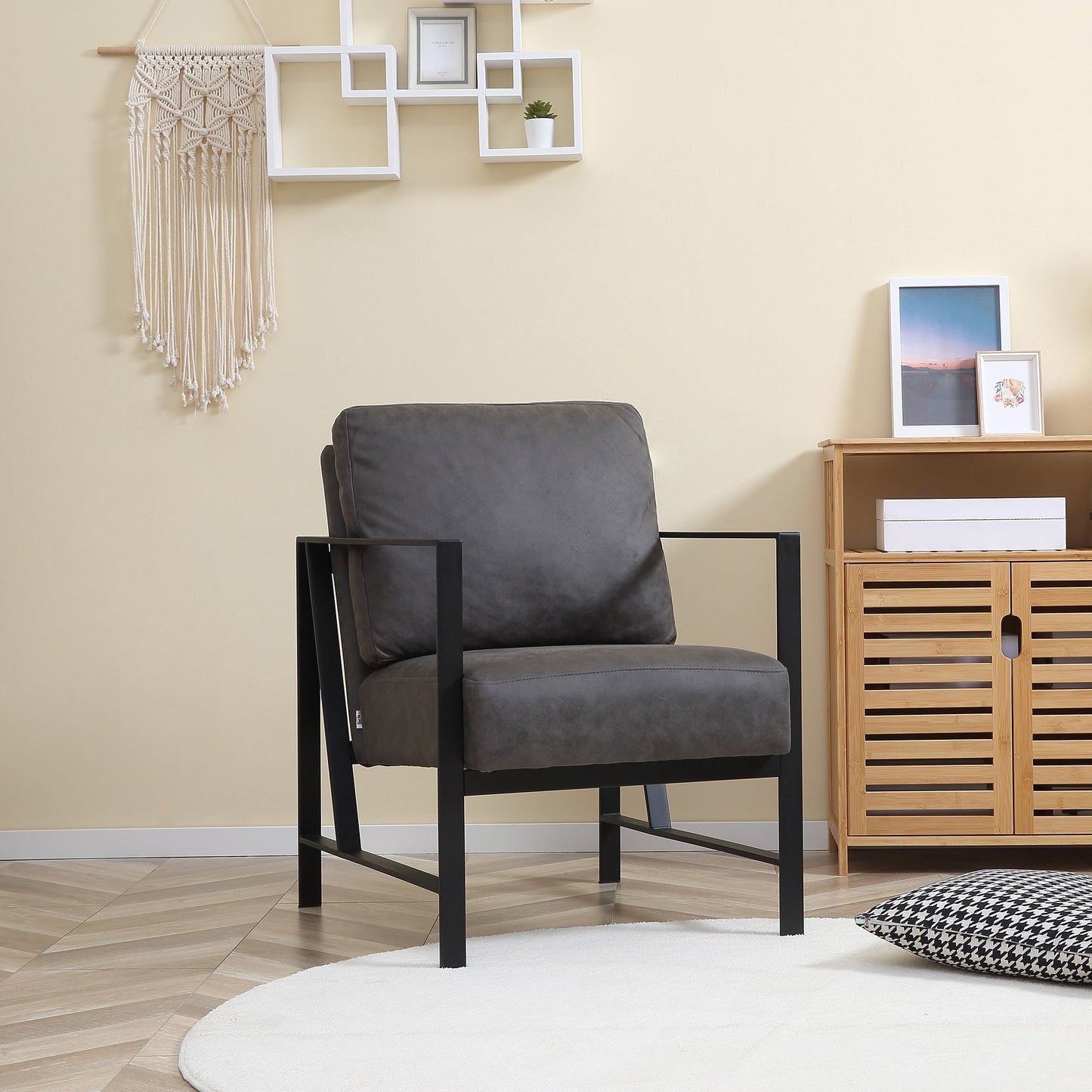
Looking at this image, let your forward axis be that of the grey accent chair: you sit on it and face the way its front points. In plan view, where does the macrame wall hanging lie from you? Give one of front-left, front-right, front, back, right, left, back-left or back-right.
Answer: back

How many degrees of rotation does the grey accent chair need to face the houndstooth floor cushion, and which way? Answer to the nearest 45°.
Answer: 0° — it already faces it

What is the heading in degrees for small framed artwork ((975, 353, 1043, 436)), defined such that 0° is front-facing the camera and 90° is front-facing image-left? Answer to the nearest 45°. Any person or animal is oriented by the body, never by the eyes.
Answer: approximately 0°

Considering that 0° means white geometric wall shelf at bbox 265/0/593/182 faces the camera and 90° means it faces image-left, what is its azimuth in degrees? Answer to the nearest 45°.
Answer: approximately 0°
